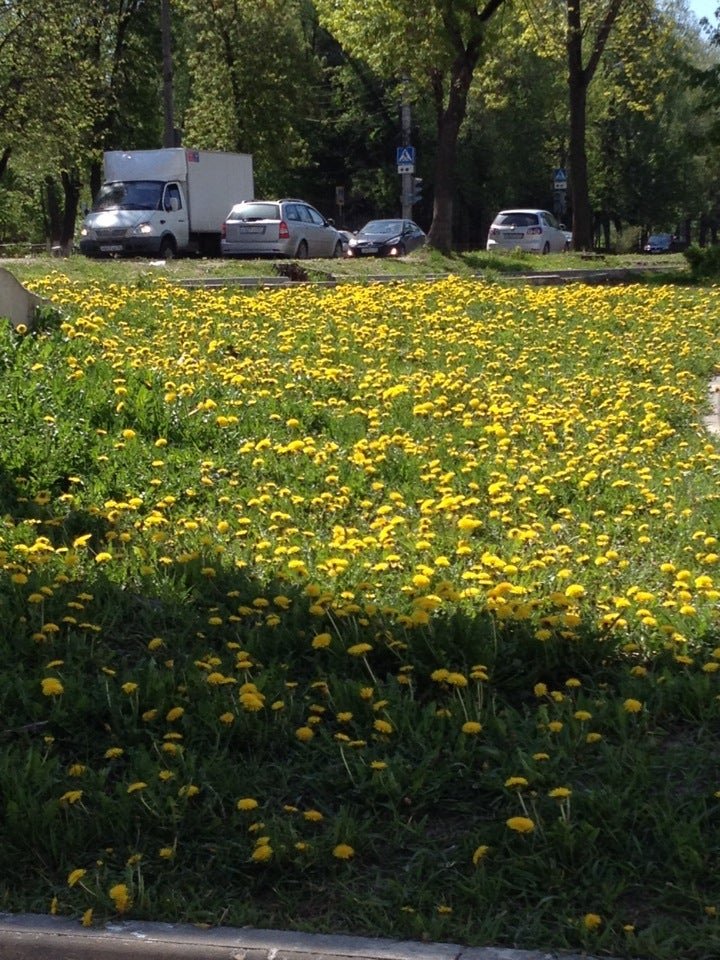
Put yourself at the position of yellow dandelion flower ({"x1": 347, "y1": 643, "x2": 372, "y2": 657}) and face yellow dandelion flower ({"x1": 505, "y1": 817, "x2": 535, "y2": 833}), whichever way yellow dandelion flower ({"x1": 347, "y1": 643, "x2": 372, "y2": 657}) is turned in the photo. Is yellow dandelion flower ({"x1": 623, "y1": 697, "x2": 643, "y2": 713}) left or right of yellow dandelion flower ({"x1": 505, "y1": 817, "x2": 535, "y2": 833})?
left

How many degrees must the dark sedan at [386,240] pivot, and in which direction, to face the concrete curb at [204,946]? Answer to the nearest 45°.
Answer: approximately 45° to its left

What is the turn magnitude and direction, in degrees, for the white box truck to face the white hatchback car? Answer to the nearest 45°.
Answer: approximately 180°

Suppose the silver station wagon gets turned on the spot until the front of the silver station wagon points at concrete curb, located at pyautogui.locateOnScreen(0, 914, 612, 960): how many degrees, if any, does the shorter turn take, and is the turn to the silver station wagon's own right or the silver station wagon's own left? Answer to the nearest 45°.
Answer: approximately 135° to the silver station wagon's own right

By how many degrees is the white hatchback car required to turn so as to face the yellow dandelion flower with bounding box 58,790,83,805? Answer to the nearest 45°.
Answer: approximately 135° to its right

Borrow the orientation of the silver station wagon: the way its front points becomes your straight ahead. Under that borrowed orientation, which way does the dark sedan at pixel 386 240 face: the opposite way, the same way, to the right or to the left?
the opposite way

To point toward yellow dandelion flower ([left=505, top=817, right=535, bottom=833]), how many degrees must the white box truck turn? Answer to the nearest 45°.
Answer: approximately 45° to its left

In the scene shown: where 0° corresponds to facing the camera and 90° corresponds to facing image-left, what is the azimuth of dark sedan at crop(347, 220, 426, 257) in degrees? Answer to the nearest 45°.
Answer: approximately 45°

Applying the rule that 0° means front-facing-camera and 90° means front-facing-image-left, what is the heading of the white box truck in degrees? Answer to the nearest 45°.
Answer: approximately 45°

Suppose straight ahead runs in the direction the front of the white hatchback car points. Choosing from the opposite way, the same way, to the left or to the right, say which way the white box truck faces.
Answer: the opposite way
